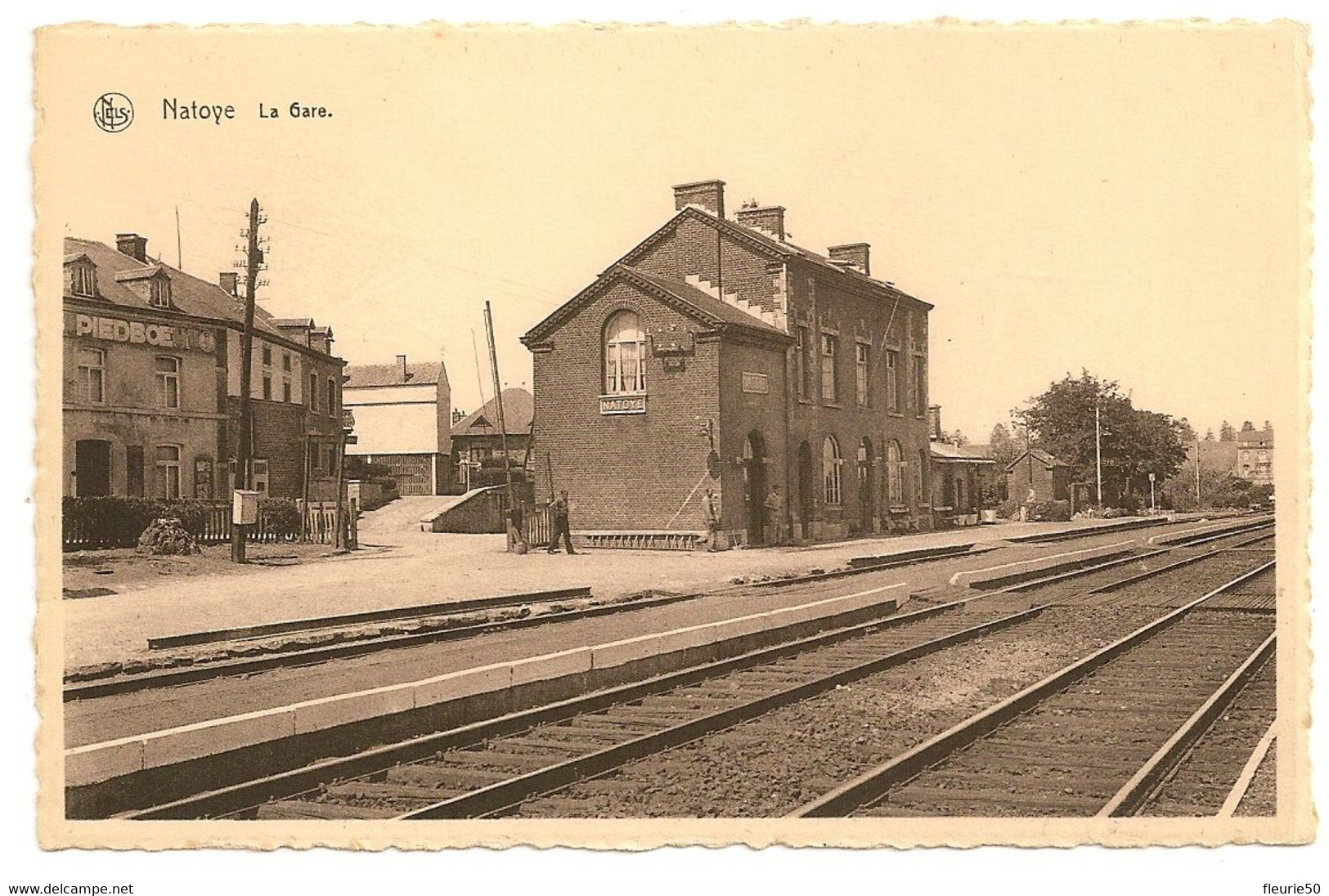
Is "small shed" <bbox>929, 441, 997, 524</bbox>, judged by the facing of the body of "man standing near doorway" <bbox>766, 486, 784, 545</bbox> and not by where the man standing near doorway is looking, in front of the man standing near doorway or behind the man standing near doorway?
behind

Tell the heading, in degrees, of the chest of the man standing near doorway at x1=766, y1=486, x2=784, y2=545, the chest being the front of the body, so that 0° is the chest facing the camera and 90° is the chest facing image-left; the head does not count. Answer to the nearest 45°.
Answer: approximately 0°

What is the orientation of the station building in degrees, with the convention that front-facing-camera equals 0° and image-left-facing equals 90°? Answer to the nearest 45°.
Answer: approximately 315°

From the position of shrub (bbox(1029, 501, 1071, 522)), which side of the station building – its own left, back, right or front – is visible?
left

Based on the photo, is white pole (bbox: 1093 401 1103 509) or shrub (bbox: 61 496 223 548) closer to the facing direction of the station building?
the white pole
